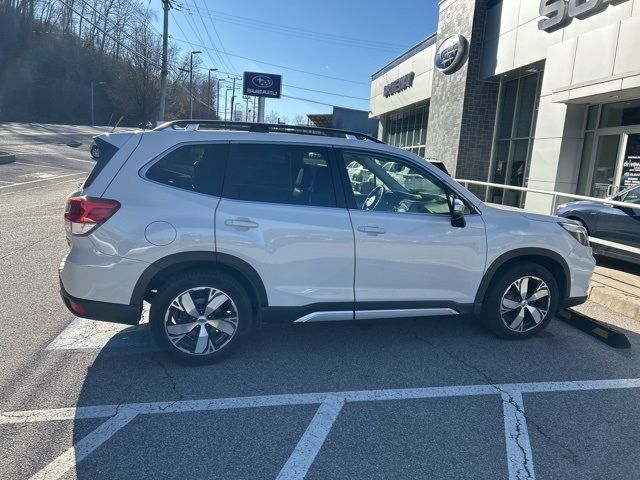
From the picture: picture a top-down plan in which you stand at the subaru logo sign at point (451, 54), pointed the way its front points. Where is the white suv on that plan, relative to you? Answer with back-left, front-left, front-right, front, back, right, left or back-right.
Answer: front-left

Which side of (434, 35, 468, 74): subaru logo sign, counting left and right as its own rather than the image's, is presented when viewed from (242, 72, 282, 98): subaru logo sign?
right

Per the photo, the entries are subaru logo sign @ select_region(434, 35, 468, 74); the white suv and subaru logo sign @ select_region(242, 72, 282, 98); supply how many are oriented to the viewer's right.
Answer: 1

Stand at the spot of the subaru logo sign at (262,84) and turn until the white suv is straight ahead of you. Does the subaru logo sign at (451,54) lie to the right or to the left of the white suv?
left

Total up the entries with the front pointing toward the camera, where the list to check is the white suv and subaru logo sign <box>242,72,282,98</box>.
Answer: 1

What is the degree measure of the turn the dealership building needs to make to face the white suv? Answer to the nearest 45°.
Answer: approximately 45° to its left

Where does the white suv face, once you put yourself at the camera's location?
facing to the right of the viewer

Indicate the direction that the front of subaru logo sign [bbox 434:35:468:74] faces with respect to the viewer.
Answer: facing the viewer and to the left of the viewer

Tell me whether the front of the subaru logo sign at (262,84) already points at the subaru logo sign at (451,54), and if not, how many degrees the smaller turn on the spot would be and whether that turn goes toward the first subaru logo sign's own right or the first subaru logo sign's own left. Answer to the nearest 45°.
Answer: approximately 45° to the first subaru logo sign's own left

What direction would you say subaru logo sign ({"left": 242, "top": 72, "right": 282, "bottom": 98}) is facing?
toward the camera

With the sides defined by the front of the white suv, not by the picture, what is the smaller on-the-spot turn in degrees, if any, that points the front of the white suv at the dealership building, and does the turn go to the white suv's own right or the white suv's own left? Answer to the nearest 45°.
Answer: approximately 45° to the white suv's own left

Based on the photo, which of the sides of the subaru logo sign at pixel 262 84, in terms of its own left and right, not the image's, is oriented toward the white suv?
front

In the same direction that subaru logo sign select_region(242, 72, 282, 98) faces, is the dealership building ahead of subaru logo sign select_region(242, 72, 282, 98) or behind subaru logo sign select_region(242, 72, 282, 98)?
ahead

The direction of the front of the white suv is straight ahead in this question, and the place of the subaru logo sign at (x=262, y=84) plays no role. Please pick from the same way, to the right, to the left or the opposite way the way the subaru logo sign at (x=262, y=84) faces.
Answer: to the right
